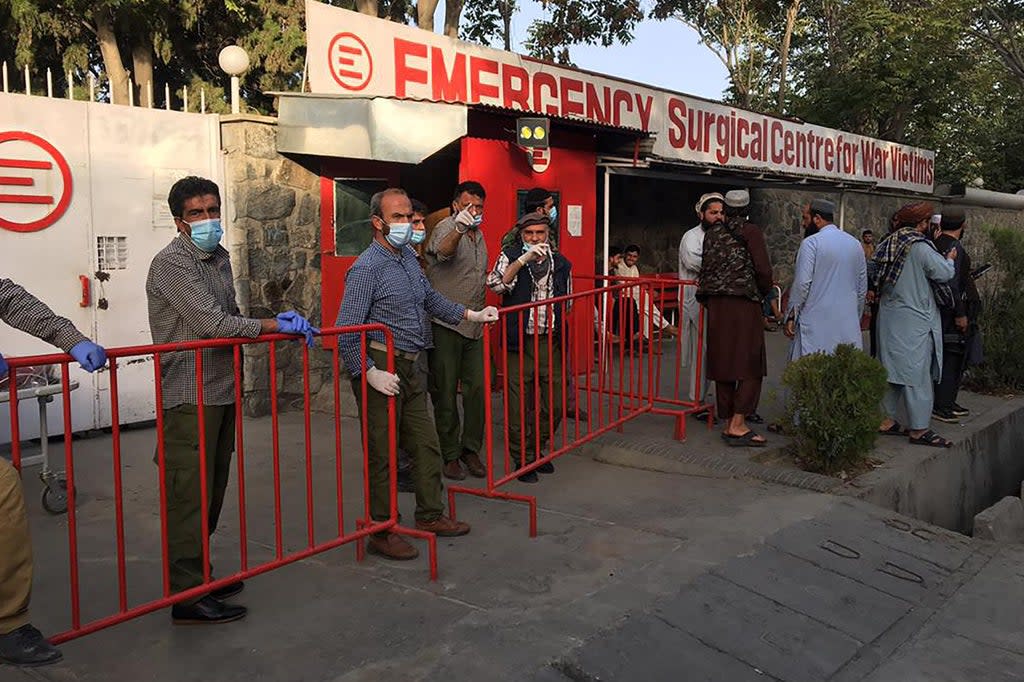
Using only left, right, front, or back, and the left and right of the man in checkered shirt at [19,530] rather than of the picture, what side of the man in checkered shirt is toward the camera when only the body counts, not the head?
right

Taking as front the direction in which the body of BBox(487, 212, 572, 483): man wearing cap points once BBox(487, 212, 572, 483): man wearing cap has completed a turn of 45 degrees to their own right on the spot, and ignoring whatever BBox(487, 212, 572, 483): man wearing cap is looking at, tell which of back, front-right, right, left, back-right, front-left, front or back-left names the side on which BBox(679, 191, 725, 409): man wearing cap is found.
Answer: back

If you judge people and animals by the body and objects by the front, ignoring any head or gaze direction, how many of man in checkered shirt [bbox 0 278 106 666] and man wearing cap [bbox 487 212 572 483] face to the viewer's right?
1

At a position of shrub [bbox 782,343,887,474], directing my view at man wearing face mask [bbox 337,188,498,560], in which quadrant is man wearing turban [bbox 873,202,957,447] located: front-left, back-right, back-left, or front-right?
back-right

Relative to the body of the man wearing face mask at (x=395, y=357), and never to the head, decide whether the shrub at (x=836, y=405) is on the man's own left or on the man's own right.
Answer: on the man's own left

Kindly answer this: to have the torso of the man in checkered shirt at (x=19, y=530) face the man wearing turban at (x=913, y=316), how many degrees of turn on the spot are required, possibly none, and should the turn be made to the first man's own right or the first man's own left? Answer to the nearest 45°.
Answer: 0° — they already face them

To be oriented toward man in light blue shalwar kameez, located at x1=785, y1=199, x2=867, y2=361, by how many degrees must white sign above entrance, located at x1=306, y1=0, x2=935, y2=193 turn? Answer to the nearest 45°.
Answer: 0° — it already faces them
